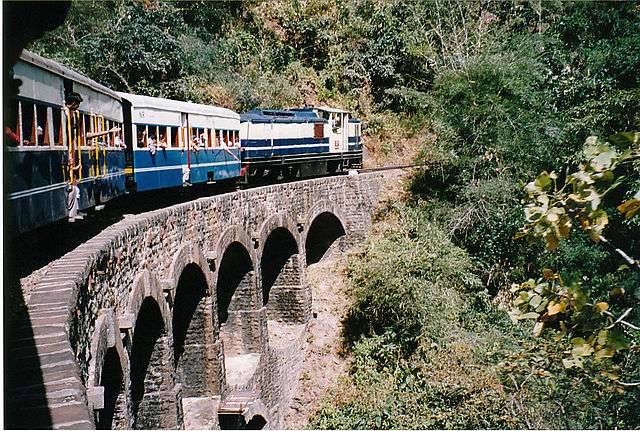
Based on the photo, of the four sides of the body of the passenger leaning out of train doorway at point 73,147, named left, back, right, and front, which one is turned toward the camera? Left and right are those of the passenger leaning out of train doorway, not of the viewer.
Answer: right

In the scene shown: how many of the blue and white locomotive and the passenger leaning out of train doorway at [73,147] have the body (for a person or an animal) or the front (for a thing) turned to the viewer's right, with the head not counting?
2

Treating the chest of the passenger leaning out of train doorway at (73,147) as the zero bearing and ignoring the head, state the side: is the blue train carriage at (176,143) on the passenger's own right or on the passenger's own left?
on the passenger's own left

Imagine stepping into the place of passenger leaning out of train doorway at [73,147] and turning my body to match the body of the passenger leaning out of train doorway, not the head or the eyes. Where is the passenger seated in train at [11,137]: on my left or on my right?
on my right

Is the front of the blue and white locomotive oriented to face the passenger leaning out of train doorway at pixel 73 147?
no

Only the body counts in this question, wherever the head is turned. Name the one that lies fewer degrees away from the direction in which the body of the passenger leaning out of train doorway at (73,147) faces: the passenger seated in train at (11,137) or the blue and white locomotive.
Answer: the blue and white locomotive

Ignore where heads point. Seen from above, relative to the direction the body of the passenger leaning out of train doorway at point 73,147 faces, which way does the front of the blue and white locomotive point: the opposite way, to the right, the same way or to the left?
the same way

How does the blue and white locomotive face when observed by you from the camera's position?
facing to the right of the viewer

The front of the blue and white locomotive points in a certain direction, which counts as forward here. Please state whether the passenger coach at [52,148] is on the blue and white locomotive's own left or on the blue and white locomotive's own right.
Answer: on the blue and white locomotive's own right

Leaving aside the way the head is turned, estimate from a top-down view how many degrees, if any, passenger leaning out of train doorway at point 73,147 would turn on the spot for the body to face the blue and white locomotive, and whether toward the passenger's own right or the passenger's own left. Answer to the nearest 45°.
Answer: approximately 45° to the passenger's own left

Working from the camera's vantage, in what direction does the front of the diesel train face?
facing away from the viewer and to the right of the viewer
